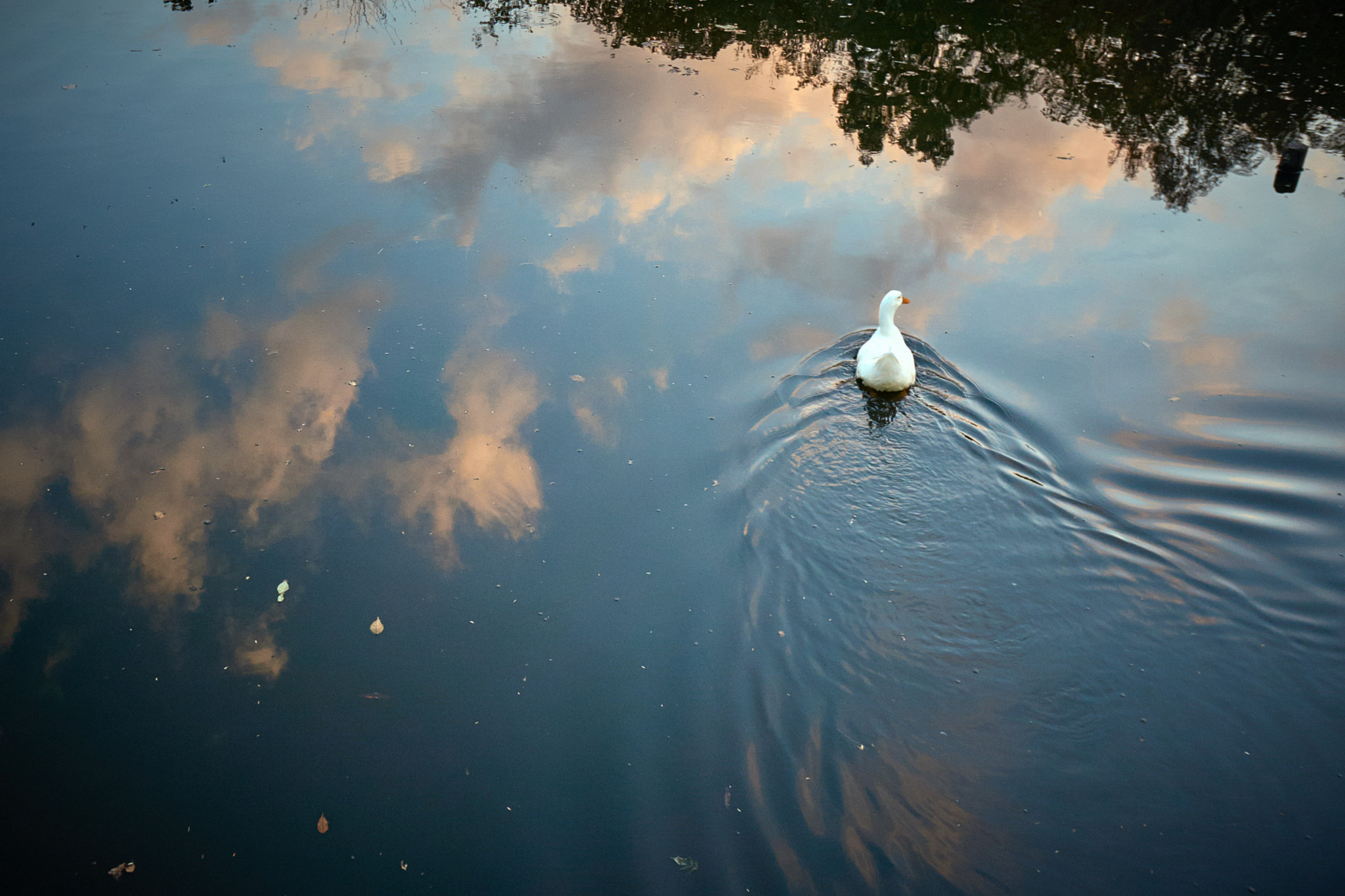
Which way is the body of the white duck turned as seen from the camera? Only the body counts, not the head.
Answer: away from the camera
